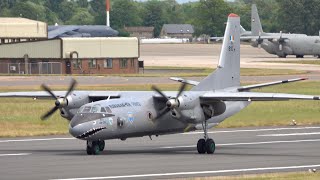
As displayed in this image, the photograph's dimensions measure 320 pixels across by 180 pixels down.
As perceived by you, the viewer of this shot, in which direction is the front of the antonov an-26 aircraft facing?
facing the viewer and to the left of the viewer
